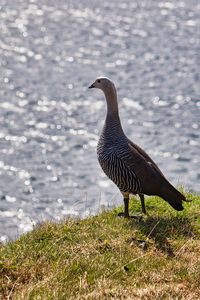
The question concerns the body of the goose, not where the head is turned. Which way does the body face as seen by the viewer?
to the viewer's left
